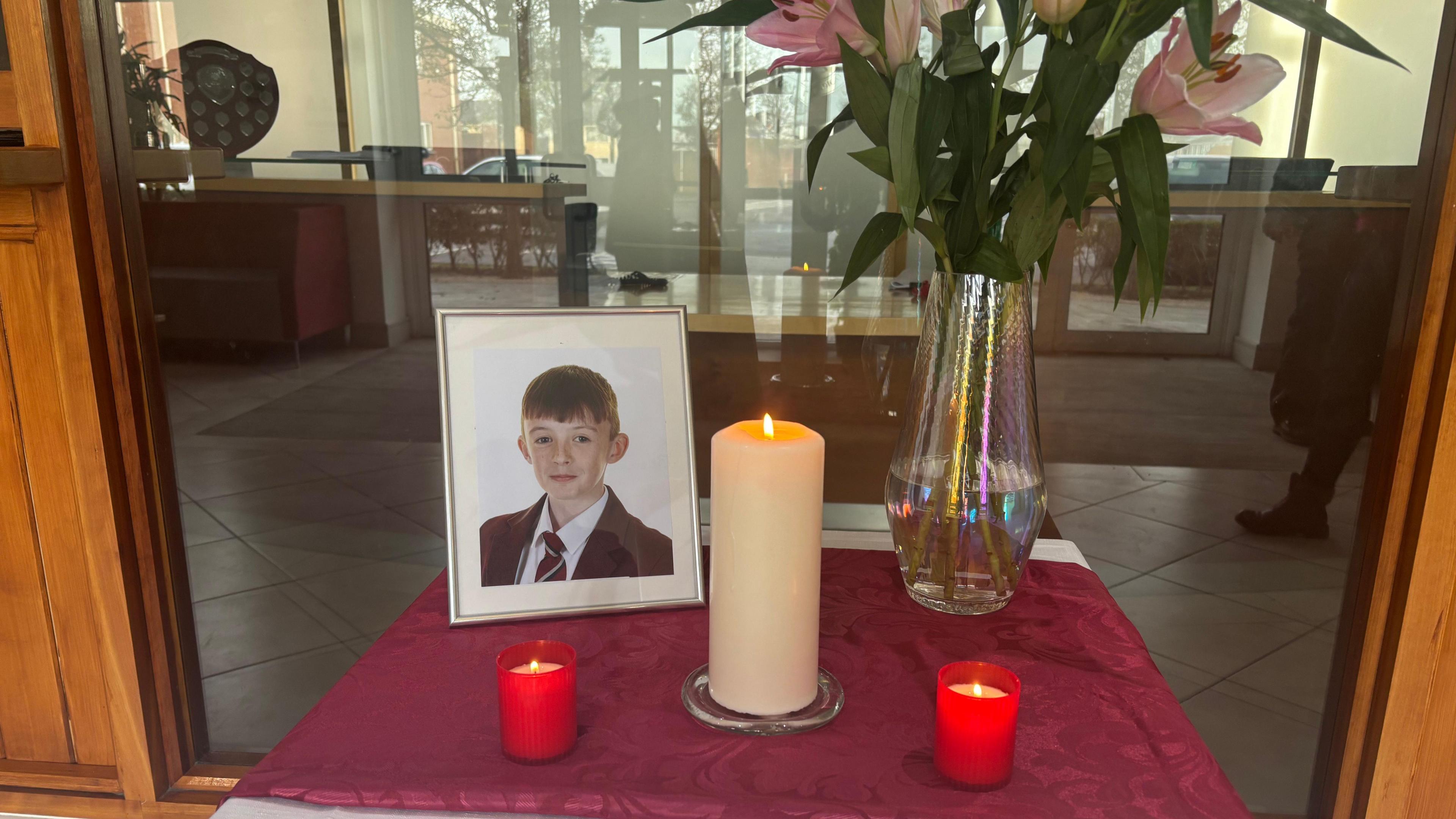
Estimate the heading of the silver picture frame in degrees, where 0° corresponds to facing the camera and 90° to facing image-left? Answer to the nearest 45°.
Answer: approximately 0°

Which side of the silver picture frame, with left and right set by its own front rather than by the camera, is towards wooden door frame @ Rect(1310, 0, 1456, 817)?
left
